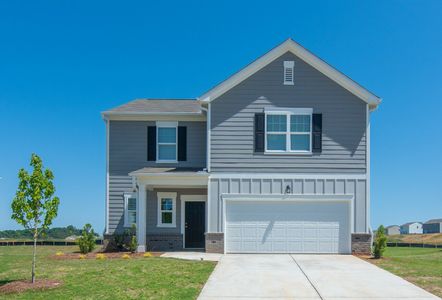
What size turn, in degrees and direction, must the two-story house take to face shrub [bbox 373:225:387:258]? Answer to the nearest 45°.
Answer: approximately 45° to its left

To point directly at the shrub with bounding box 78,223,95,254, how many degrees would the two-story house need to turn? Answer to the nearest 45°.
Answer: approximately 90° to its right

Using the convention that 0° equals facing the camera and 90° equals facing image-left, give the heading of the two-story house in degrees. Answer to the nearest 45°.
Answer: approximately 0°

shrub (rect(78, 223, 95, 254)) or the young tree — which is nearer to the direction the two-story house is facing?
the young tree
